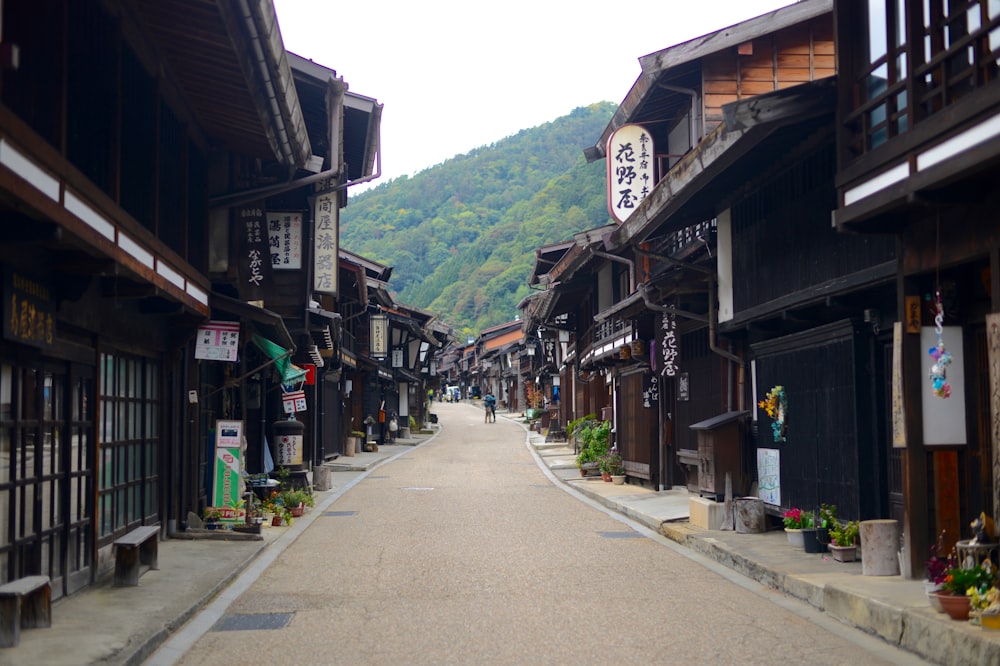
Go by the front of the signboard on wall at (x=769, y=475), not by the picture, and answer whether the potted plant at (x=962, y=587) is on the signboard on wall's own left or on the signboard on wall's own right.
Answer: on the signboard on wall's own left

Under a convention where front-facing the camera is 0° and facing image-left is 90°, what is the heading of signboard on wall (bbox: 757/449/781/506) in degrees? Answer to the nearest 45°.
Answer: approximately 45°

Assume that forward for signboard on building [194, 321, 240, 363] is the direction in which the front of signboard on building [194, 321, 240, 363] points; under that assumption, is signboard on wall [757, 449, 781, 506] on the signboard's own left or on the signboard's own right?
on the signboard's own left

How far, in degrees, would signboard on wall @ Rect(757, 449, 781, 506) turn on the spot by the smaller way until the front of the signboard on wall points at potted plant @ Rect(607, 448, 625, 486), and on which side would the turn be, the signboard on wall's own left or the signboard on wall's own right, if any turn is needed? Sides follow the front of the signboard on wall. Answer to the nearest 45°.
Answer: approximately 135° to the signboard on wall's own right

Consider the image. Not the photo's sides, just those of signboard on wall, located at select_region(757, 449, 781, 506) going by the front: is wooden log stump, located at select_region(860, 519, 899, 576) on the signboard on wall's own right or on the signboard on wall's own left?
on the signboard on wall's own left

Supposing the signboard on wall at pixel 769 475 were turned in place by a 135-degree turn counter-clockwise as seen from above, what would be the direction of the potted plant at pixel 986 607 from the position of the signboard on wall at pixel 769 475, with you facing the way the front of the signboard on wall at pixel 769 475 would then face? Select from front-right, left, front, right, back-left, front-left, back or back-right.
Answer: right

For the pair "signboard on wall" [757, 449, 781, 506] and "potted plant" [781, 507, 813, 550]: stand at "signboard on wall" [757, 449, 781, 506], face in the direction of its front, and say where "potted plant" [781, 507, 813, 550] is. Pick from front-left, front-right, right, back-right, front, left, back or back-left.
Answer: front-left

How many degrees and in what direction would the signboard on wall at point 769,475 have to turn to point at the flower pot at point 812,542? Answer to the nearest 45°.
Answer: approximately 45° to its left

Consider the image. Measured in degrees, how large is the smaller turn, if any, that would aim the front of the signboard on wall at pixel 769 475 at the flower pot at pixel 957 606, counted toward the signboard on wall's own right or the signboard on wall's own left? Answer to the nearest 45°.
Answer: approximately 45° to the signboard on wall's own left

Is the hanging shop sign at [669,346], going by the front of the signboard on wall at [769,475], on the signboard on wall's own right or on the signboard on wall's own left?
on the signboard on wall's own right

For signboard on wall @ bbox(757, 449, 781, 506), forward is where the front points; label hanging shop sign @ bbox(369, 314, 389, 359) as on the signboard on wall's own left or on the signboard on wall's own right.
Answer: on the signboard on wall's own right
